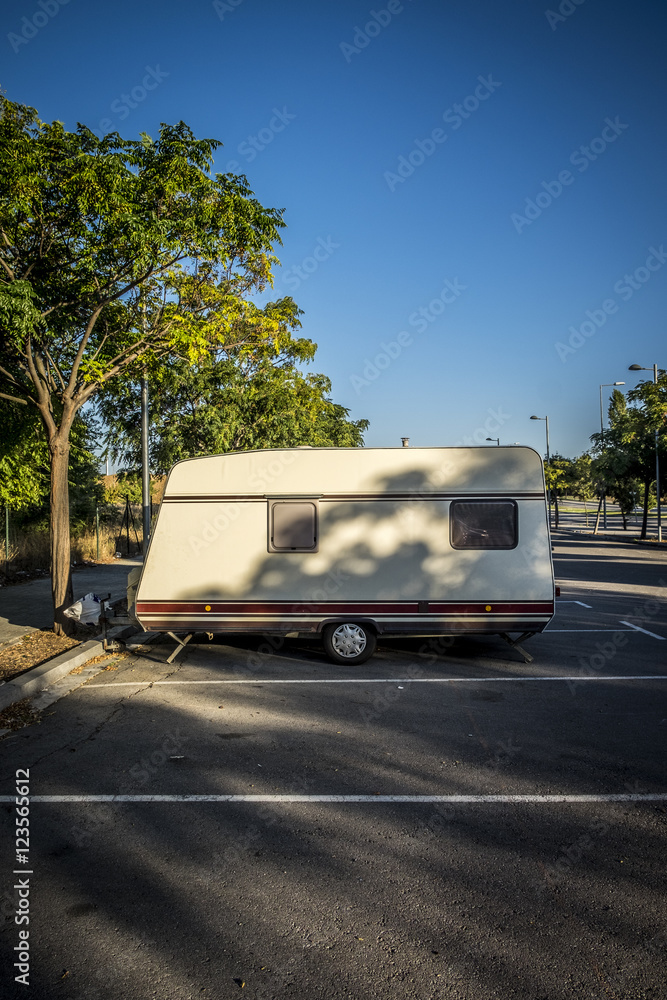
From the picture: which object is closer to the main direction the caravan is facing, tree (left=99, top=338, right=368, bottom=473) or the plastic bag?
the plastic bag

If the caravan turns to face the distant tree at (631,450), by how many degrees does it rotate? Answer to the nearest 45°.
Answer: approximately 135° to its right

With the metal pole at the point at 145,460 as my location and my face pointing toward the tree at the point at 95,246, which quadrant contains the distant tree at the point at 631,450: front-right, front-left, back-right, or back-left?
back-left

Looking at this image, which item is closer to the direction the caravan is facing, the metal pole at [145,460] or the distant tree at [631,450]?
the metal pole

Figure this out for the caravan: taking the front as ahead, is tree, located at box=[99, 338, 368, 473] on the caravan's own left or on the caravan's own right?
on the caravan's own right

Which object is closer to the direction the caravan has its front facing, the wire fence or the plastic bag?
the plastic bag

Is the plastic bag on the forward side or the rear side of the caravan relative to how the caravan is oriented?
on the forward side

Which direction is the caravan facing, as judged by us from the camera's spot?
facing to the left of the viewer

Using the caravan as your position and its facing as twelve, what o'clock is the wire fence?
The wire fence is roughly at 2 o'clock from the caravan.
